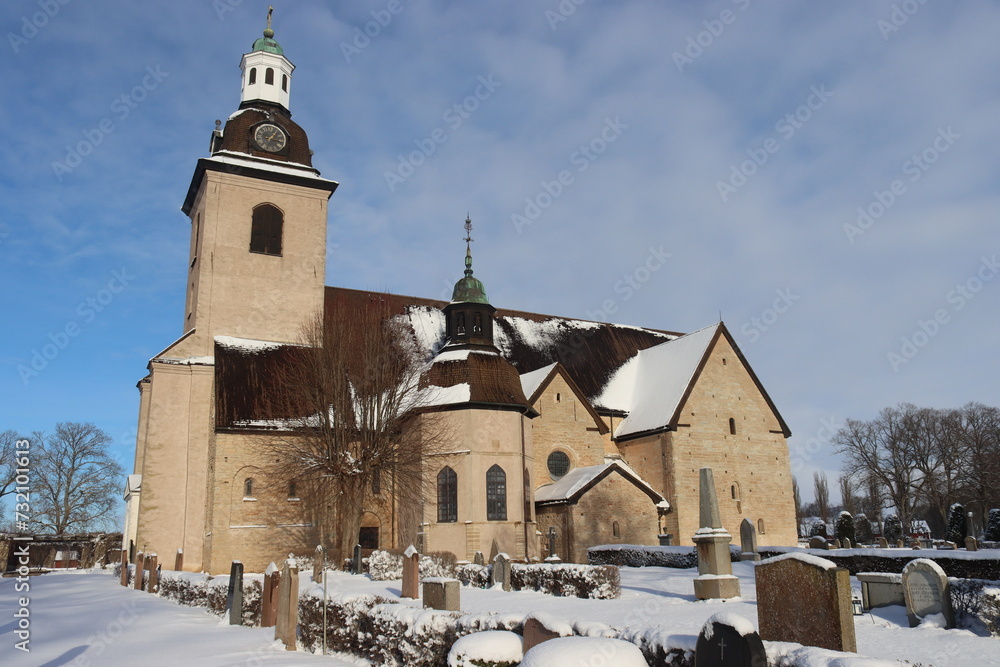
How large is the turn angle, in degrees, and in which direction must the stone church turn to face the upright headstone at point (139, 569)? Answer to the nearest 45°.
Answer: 0° — it already faces it

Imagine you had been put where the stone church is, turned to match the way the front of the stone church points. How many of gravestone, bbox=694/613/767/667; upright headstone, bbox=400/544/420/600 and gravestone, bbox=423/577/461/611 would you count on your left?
3

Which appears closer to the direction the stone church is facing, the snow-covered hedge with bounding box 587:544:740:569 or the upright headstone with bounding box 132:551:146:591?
the upright headstone

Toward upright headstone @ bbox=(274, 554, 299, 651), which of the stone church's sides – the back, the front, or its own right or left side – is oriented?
left

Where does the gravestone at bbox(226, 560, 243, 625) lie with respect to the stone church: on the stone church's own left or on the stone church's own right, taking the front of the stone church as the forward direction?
on the stone church's own left

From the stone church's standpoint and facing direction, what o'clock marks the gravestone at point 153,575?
The gravestone is roughly at 11 o'clock from the stone church.

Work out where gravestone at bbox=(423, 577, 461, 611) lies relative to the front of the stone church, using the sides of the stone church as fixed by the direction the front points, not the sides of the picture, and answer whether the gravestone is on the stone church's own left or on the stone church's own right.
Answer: on the stone church's own left

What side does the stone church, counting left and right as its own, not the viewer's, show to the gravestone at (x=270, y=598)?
left

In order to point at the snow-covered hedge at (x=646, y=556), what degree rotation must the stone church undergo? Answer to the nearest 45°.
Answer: approximately 135° to its left

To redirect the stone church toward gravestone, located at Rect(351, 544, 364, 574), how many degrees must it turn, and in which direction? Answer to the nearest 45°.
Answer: approximately 90° to its left

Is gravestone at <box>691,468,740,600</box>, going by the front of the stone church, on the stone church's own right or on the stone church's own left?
on the stone church's own left
